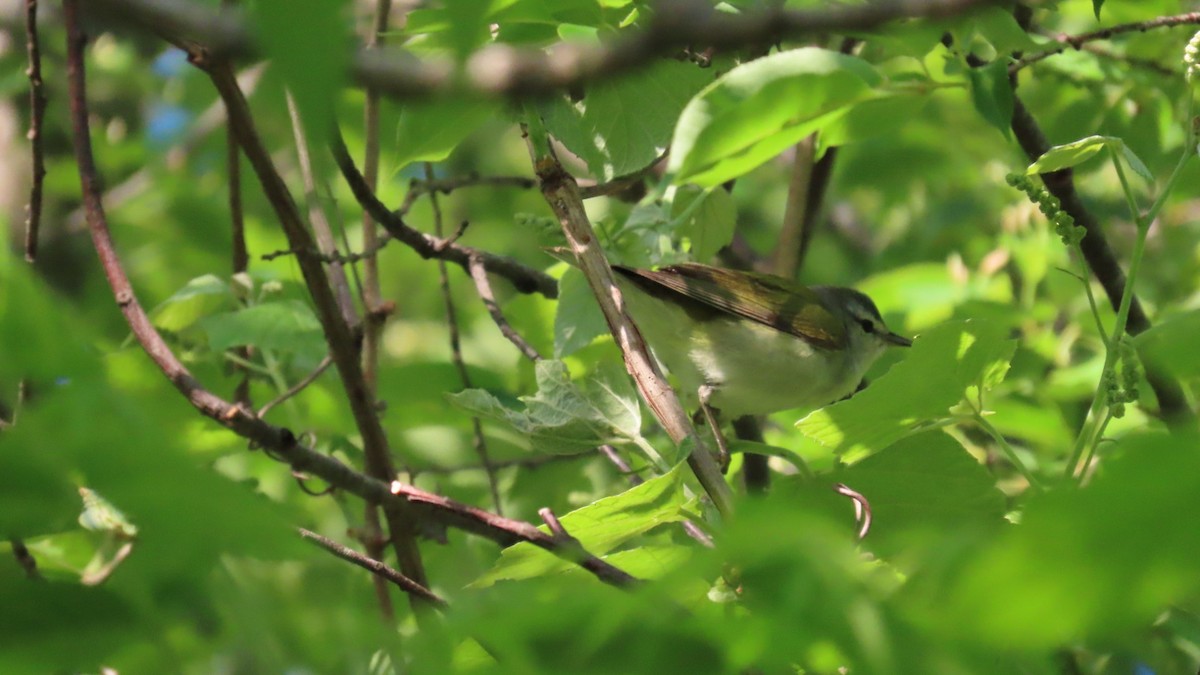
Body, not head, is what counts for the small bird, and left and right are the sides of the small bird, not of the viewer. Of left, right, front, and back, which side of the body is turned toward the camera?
right

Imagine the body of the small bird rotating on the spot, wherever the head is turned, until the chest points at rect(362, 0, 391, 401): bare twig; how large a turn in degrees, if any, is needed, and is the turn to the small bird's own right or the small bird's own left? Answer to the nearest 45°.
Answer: approximately 180°

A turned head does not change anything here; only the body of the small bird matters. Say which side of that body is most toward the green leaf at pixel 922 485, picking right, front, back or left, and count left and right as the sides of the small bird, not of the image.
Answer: front

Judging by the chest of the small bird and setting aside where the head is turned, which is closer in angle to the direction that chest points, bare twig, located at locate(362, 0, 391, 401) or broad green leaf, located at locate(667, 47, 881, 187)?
the broad green leaf

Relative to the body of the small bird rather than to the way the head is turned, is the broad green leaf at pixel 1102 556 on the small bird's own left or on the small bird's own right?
on the small bird's own right
